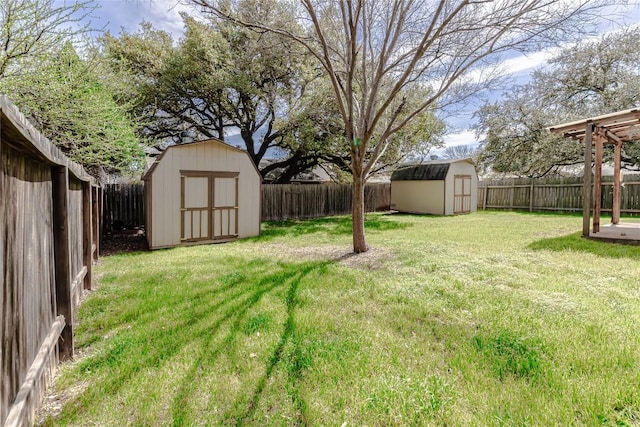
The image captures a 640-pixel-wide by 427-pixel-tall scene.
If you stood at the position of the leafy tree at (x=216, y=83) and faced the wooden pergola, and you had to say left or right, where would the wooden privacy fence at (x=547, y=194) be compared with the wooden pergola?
left

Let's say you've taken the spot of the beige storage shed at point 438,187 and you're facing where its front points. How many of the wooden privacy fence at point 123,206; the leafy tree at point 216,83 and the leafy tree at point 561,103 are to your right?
2

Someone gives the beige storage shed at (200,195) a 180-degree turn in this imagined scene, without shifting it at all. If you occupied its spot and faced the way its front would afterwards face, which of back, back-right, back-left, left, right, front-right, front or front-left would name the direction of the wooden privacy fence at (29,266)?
back-left

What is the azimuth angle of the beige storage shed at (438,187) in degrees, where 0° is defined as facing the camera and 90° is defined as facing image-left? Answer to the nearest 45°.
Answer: approximately 315°

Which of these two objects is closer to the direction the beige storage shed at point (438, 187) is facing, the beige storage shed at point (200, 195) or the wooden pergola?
the wooden pergola

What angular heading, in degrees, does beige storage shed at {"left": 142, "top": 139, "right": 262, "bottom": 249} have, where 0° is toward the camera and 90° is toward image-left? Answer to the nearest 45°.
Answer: approximately 315°

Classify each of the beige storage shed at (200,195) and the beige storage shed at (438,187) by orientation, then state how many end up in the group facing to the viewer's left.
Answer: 0

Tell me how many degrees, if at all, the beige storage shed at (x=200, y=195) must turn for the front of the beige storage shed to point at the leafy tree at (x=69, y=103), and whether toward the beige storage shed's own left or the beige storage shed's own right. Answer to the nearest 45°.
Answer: approximately 90° to the beige storage shed's own right

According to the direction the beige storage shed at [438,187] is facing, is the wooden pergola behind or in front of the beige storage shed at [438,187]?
in front

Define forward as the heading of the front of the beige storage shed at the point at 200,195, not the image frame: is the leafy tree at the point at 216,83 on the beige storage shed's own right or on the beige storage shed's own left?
on the beige storage shed's own left
